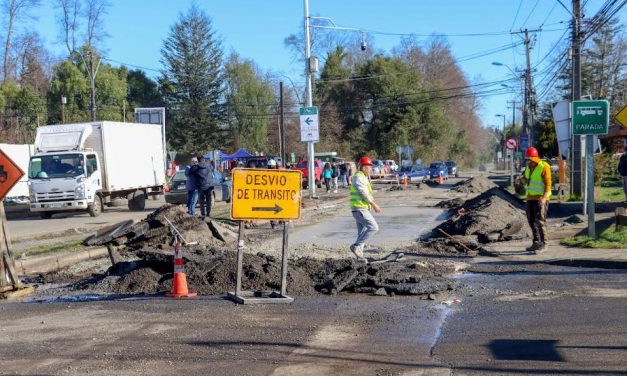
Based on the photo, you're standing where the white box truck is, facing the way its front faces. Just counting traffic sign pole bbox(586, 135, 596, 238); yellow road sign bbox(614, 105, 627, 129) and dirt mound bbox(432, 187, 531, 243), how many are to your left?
3

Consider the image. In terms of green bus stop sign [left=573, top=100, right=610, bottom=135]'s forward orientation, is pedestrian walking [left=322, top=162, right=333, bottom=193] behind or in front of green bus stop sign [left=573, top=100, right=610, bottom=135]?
behind

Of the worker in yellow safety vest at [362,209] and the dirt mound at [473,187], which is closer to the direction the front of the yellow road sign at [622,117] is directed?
the worker in yellow safety vest

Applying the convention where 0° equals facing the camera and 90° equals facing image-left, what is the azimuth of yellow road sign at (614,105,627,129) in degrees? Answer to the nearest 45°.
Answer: approximately 0°

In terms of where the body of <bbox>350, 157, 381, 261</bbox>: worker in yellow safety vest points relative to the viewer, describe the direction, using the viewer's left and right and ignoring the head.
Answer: facing to the right of the viewer

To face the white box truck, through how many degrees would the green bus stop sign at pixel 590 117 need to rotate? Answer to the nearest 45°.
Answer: approximately 90° to its right

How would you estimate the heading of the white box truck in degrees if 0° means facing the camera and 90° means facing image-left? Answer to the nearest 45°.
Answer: approximately 45°

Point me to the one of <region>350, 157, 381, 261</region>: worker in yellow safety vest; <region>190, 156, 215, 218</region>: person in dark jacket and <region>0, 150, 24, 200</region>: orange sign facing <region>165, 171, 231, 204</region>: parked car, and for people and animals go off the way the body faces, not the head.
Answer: the person in dark jacket

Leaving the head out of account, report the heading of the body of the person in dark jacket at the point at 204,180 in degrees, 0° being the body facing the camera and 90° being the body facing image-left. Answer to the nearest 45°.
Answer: approximately 180°

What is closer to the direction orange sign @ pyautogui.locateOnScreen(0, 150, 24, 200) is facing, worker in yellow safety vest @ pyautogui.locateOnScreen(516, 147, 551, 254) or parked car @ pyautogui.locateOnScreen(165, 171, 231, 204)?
the worker in yellow safety vest
